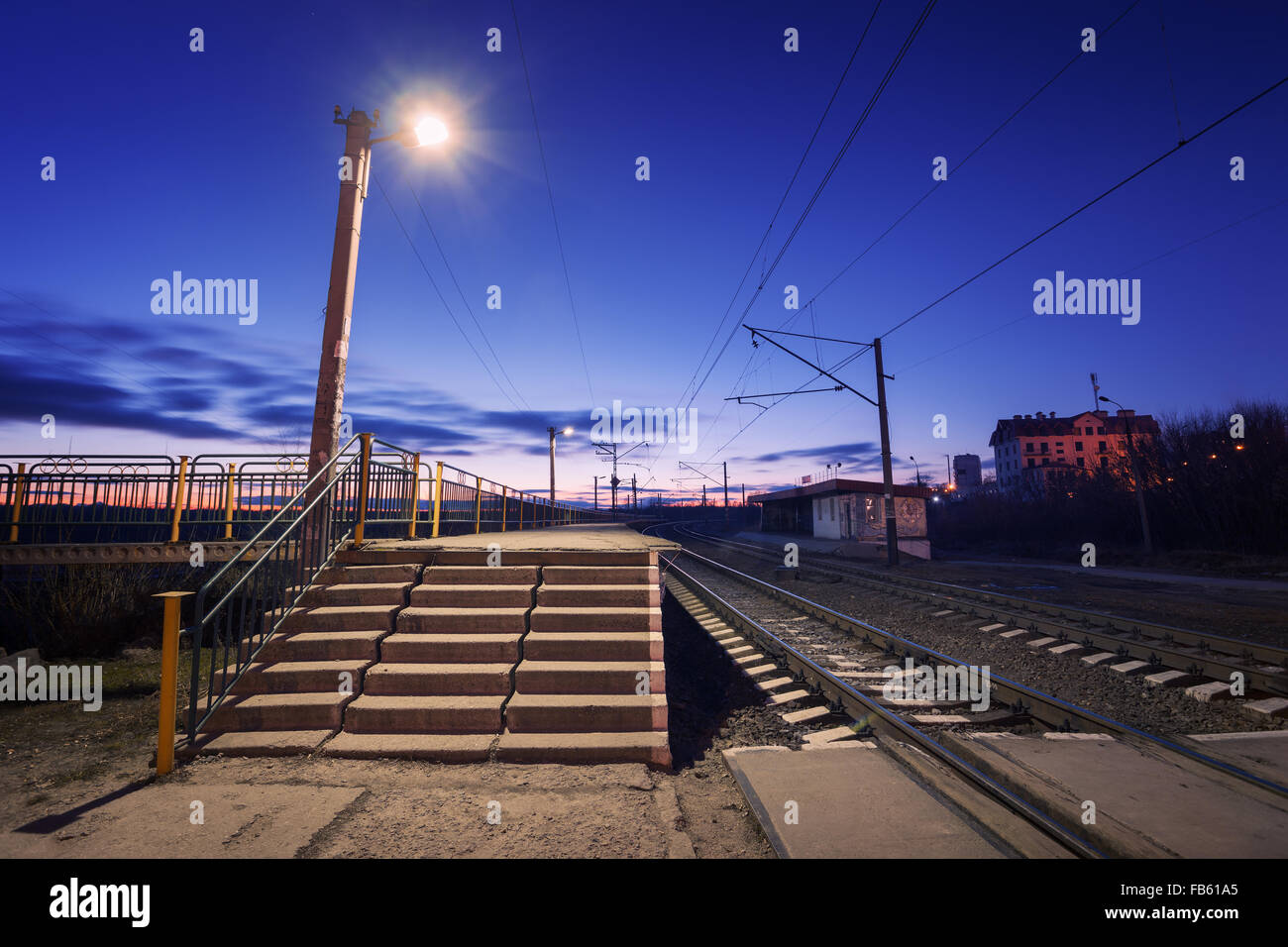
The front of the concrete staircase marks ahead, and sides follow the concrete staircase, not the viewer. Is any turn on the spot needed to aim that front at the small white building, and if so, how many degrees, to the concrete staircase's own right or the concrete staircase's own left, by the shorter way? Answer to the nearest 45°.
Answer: approximately 135° to the concrete staircase's own left

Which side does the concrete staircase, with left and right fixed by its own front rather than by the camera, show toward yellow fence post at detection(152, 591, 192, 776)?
right

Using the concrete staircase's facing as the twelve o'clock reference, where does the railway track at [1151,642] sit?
The railway track is roughly at 9 o'clock from the concrete staircase.

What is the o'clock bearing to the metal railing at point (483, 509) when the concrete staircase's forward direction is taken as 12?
The metal railing is roughly at 6 o'clock from the concrete staircase.

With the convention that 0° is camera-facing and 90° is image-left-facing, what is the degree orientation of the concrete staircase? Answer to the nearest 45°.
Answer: approximately 0°

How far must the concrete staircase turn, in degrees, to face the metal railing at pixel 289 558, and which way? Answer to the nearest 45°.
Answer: approximately 135° to its right

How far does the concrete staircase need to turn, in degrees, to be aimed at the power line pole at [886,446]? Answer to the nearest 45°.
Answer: approximately 135° to its left

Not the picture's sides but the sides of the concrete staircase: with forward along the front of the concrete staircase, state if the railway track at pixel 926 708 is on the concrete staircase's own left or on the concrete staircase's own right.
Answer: on the concrete staircase's own left

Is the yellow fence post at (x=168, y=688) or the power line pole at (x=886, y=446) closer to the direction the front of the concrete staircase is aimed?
the yellow fence post
